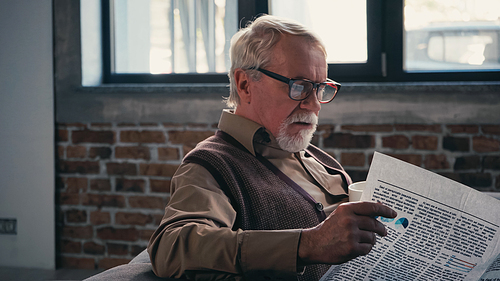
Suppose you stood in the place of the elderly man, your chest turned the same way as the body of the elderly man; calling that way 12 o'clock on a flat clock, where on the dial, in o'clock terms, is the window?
The window is roughly at 8 o'clock from the elderly man.

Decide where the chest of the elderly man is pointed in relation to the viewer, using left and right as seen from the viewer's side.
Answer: facing the viewer and to the right of the viewer
